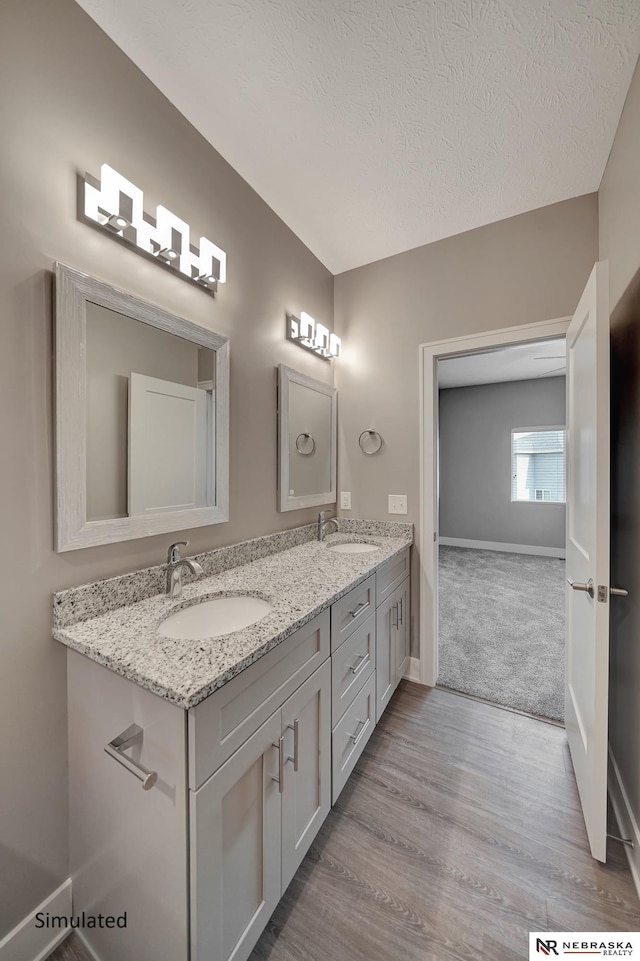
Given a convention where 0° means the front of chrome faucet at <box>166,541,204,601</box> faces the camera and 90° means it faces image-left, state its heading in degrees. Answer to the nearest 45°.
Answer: approximately 315°

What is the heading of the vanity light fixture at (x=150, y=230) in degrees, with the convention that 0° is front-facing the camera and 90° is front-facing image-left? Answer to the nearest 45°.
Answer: approximately 315°

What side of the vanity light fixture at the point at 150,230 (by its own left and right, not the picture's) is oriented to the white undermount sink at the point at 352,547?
left

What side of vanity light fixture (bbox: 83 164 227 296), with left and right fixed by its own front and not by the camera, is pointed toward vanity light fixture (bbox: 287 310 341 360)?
left
